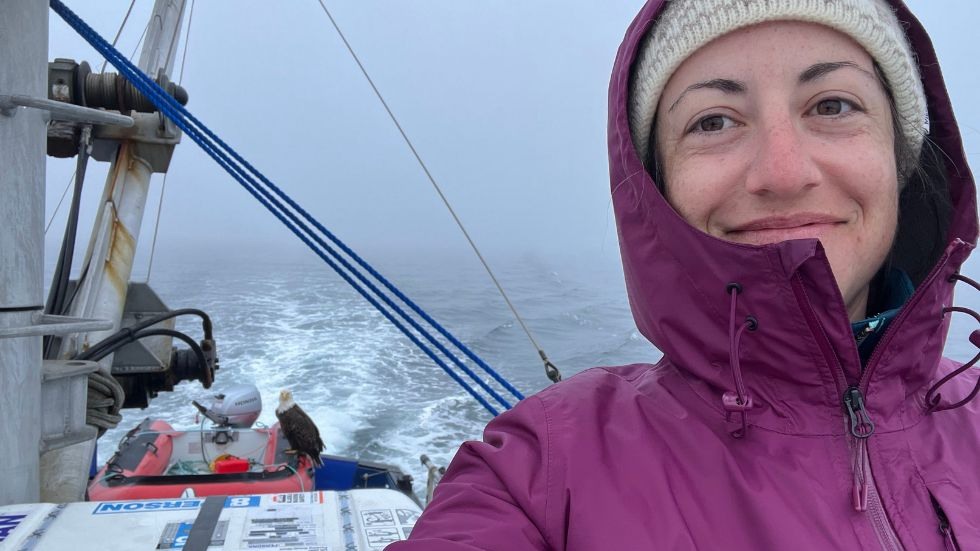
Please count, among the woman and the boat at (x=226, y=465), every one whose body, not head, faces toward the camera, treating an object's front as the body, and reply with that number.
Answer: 2

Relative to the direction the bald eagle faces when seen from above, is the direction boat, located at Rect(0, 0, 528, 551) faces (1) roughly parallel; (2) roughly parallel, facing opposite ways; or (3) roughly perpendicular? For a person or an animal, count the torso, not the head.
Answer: roughly perpendicular

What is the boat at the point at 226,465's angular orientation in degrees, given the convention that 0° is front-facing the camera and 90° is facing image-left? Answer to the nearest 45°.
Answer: approximately 0°

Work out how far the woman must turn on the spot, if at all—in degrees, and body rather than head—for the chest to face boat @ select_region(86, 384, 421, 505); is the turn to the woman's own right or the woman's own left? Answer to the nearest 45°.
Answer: approximately 135° to the woman's own right
